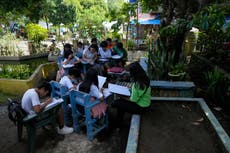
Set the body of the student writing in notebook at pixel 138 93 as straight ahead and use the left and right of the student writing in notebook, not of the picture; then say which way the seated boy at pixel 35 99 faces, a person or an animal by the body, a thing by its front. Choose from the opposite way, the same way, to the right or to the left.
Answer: the opposite way

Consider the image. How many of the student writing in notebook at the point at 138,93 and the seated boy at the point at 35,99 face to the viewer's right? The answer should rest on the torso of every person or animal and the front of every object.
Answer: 1

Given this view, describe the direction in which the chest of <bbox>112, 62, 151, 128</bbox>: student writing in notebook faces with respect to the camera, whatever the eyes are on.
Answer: to the viewer's left

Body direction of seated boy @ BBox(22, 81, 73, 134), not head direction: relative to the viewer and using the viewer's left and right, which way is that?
facing to the right of the viewer

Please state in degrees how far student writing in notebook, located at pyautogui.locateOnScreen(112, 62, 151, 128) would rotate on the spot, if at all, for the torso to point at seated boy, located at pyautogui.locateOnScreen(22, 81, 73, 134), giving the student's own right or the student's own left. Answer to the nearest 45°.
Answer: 0° — they already face them

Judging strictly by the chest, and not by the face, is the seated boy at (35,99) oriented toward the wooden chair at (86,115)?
yes

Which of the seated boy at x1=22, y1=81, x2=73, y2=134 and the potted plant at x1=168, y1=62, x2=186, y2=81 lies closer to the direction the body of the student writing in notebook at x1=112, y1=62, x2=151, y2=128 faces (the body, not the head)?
the seated boy

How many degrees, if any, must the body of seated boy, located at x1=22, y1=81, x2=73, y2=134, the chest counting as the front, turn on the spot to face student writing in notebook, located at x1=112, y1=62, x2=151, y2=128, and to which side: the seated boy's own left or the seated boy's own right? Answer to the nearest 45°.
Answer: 0° — they already face them

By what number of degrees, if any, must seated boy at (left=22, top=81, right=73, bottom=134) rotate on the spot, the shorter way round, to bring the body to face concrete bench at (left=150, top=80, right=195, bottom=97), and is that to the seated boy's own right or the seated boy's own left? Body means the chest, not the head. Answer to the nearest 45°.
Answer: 0° — they already face it

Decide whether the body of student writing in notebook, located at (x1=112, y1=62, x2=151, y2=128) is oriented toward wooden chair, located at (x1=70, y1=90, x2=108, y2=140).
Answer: yes

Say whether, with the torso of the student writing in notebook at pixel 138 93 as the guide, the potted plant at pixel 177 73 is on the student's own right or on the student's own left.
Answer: on the student's own right
